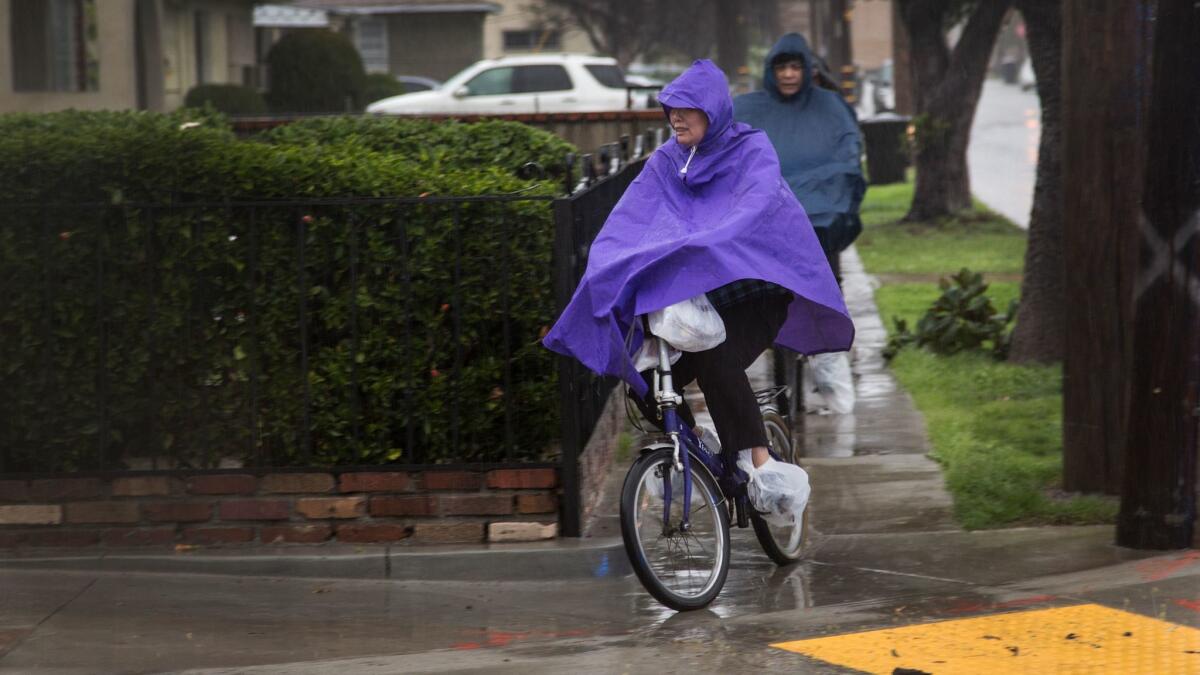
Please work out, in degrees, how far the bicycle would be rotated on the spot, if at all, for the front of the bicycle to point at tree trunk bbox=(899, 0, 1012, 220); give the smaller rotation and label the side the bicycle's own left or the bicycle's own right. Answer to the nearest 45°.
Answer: approximately 135° to the bicycle's own right

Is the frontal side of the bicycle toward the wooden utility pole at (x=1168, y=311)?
no

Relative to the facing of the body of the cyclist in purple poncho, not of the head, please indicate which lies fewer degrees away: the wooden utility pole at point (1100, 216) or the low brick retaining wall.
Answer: the low brick retaining wall

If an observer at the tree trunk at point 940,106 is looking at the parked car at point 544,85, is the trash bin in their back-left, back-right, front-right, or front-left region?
front-right

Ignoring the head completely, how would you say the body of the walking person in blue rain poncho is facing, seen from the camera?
toward the camera

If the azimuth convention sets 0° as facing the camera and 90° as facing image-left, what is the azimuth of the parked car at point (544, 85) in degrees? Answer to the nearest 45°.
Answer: approximately 90°

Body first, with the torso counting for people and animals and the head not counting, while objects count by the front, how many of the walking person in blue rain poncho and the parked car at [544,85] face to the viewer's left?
1

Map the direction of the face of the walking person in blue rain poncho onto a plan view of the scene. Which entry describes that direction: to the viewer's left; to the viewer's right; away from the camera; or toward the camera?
toward the camera

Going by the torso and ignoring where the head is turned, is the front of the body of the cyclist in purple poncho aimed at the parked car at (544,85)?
no

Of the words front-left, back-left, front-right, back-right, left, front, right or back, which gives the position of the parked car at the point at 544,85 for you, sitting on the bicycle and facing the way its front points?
back-right

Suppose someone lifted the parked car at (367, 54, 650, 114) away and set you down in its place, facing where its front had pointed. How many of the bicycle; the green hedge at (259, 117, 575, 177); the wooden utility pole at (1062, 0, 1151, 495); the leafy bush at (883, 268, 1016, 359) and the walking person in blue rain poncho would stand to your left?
5

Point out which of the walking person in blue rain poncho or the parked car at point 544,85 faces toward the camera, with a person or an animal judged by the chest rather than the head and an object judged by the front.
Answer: the walking person in blue rain poncho

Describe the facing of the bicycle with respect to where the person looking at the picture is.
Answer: facing the viewer and to the left of the viewer

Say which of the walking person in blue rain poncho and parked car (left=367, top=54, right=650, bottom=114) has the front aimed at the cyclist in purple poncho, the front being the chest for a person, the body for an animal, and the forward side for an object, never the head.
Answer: the walking person in blue rain poncho

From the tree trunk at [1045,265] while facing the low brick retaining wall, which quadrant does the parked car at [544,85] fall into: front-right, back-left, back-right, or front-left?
back-right

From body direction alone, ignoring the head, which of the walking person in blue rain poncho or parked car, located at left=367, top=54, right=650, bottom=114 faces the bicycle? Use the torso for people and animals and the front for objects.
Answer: the walking person in blue rain poncho

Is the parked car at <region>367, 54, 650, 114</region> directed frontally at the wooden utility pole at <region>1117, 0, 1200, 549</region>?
no

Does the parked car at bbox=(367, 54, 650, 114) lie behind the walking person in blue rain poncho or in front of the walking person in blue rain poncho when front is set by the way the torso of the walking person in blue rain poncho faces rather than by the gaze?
behind
